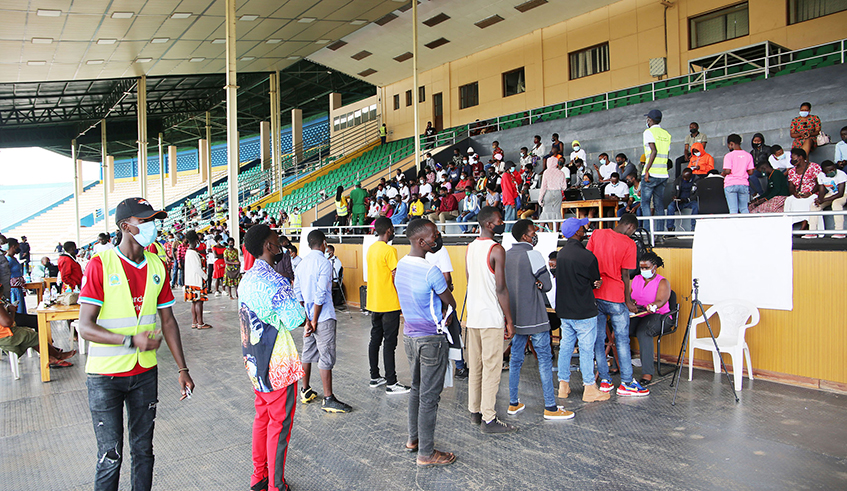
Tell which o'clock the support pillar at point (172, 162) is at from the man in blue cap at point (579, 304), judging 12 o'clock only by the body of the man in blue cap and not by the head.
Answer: The support pillar is roughly at 9 o'clock from the man in blue cap.

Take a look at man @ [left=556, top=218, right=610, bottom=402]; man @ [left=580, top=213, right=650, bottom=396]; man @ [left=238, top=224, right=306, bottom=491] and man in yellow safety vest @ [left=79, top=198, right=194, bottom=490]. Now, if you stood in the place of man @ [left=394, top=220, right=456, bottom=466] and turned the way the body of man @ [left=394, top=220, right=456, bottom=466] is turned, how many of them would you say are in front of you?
2

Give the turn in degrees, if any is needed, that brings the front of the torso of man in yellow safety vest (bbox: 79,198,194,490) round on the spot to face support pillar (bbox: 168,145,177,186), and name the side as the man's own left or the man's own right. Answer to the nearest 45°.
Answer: approximately 135° to the man's own left

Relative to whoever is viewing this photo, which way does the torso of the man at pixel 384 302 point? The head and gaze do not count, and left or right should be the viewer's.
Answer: facing away from the viewer and to the right of the viewer

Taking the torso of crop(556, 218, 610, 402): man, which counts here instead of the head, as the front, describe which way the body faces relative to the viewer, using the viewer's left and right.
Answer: facing away from the viewer and to the right of the viewer

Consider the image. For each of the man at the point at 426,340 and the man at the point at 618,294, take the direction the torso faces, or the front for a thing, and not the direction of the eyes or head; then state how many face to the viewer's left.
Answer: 0

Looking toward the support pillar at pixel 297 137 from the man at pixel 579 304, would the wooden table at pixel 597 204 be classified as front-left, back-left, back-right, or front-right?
front-right

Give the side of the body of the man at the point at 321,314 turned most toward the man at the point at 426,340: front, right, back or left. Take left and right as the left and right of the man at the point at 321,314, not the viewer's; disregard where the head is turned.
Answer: right

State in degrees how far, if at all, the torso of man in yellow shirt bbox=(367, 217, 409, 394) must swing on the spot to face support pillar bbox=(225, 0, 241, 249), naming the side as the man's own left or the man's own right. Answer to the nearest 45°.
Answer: approximately 90° to the man's own left
